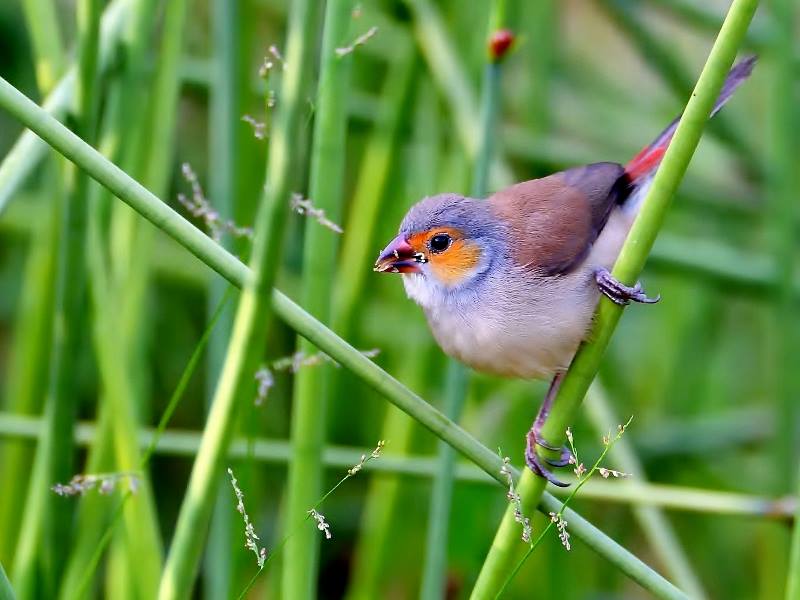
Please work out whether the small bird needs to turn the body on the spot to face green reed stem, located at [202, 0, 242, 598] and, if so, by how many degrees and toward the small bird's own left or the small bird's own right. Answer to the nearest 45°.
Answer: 0° — it already faces it

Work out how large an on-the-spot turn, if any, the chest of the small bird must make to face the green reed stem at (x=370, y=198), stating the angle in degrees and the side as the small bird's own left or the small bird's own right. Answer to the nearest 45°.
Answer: approximately 45° to the small bird's own right

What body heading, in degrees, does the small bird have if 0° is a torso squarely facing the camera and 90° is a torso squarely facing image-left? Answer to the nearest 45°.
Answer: approximately 90°

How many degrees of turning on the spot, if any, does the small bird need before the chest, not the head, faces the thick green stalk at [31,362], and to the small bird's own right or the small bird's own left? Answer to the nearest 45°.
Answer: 0° — it already faces it
